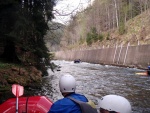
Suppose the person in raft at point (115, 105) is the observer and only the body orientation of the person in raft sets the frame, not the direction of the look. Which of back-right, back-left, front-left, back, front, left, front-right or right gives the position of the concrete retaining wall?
right
